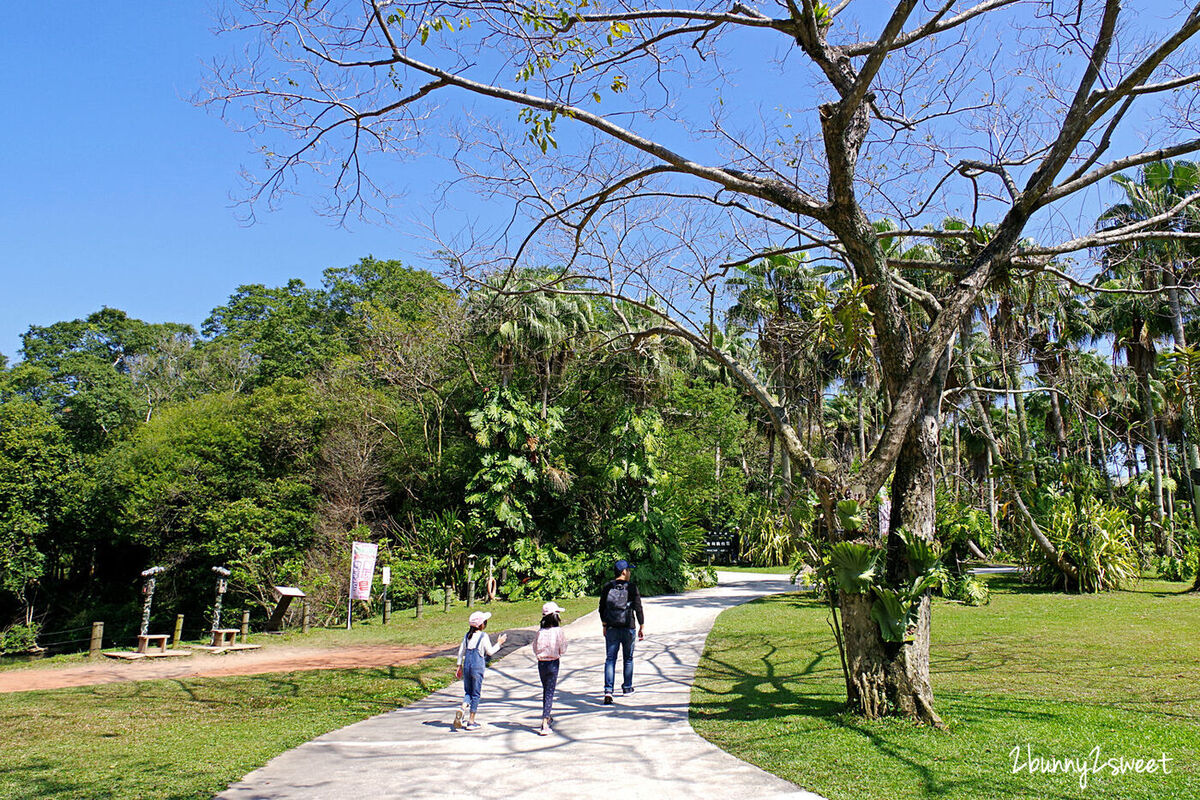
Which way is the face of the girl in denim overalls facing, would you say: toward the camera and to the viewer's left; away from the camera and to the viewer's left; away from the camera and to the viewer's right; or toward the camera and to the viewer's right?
away from the camera and to the viewer's right

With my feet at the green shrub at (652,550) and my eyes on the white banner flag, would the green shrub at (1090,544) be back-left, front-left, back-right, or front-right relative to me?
back-left

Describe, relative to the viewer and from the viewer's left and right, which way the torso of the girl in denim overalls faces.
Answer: facing away from the viewer and to the right of the viewer

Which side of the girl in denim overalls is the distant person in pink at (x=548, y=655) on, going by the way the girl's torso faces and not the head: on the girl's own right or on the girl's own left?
on the girl's own right

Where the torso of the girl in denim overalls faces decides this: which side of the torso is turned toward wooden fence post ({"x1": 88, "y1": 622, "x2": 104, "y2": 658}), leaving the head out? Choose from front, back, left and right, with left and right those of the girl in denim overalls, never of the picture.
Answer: left

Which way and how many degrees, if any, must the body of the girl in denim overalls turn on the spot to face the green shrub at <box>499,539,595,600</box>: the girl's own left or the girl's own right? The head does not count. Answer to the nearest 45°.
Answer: approximately 45° to the girl's own left

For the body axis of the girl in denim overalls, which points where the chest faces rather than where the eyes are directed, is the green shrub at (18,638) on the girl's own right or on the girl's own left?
on the girl's own left

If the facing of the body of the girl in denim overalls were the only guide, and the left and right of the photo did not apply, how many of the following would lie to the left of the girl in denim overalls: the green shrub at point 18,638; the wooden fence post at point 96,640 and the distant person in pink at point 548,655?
2
